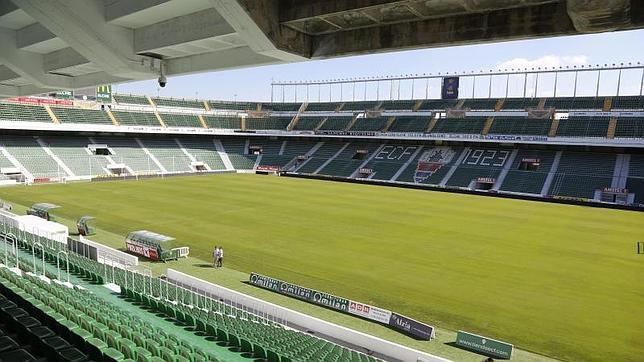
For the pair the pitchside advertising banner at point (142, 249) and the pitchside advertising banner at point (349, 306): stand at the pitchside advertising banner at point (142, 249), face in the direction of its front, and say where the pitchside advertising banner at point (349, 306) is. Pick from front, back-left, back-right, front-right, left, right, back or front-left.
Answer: left

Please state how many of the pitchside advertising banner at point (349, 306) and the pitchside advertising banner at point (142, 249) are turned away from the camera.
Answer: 0

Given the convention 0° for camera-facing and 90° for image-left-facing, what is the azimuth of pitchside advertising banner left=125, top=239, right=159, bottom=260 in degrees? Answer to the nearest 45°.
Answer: approximately 45°

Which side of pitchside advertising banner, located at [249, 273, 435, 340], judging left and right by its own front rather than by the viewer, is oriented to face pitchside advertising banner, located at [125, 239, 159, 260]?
right
